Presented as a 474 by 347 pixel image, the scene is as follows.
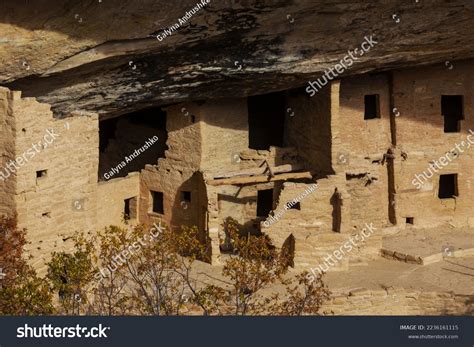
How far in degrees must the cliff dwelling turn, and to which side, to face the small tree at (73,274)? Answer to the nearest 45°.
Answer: approximately 45° to its right

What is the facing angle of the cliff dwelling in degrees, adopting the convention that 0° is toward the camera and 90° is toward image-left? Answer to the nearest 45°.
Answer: approximately 0°
